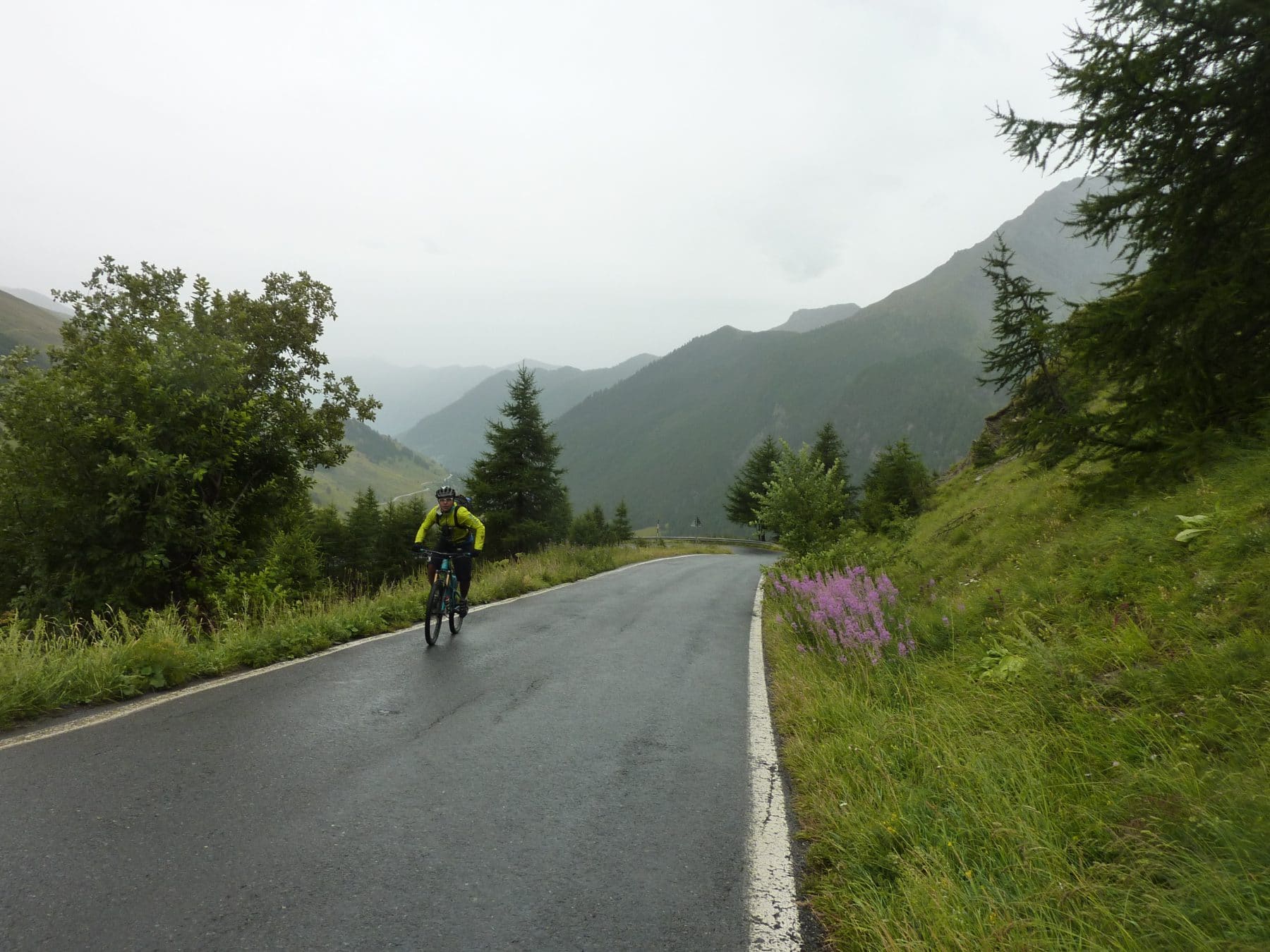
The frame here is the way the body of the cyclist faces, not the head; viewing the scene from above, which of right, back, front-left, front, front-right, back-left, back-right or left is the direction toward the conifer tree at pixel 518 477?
back

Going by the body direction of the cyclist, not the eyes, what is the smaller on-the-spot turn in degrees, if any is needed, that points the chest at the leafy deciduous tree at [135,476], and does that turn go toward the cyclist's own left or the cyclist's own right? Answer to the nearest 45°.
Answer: approximately 135° to the cyclist's own right

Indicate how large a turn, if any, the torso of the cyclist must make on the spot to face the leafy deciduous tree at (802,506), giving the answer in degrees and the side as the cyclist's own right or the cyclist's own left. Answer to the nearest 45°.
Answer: approximately 135° to the cyclist's own left

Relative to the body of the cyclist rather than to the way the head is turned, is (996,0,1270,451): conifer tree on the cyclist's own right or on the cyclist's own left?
on the cyclist's own left

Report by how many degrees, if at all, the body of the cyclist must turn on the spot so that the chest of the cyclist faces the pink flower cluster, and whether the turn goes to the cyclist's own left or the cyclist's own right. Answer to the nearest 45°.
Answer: approximately 45° to the cyclist's own left

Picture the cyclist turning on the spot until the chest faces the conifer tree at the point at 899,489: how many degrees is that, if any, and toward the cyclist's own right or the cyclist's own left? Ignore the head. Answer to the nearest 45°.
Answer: approximately 135° to the cyclist's own left

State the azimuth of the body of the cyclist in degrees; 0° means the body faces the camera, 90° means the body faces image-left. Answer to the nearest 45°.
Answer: approximately 0°
